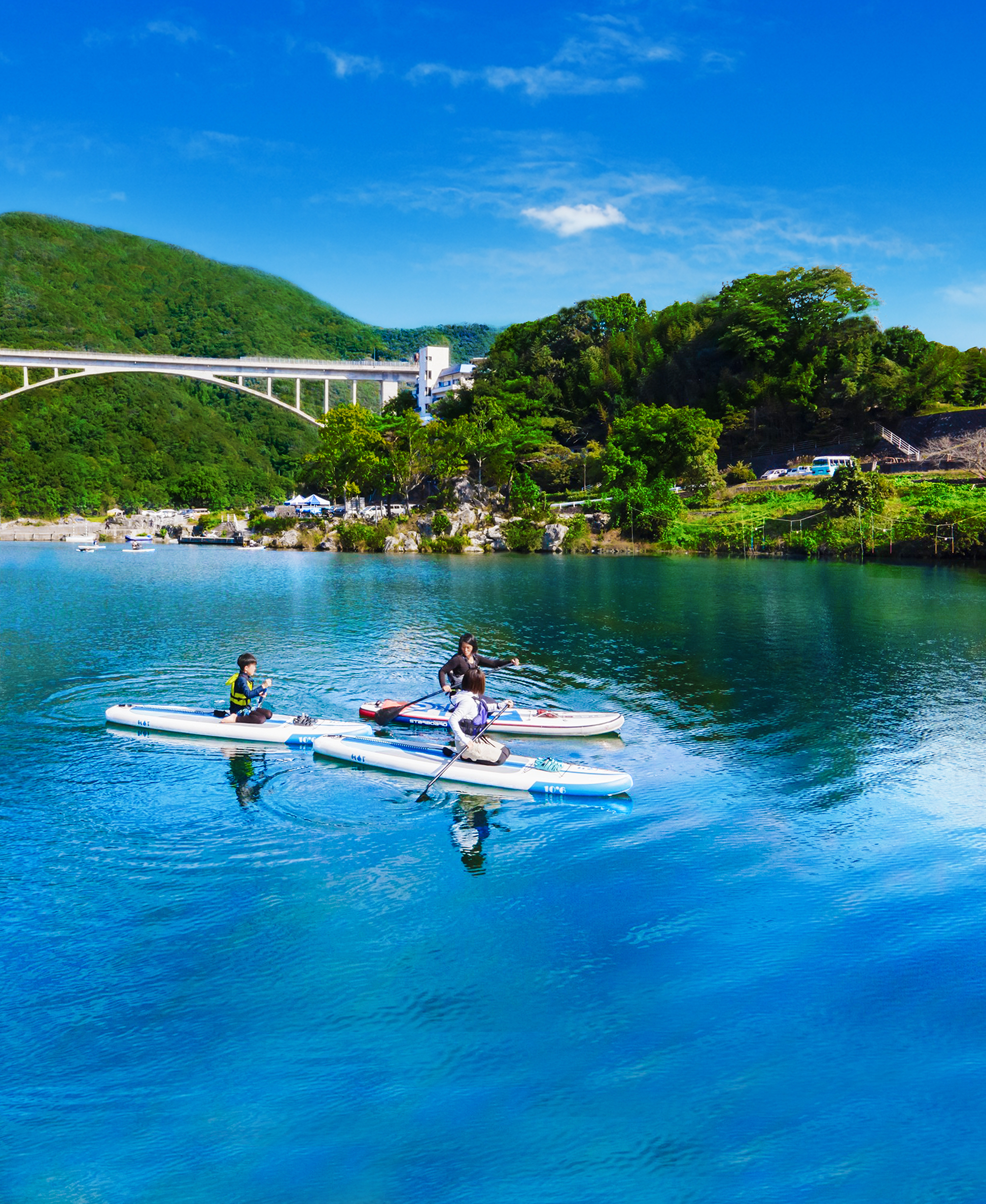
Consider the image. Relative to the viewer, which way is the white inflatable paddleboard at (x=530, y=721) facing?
to the viewer's right

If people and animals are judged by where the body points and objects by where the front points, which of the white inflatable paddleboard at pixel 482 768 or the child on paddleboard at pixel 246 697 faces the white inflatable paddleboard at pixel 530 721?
the child on paddleboard

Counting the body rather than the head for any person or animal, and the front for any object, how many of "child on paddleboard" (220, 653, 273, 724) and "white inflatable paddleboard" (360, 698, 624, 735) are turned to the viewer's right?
2

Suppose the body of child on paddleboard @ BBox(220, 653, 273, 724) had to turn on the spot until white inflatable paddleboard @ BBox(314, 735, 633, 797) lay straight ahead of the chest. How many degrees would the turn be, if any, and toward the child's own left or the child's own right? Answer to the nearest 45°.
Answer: approximately 45° to the child's own right

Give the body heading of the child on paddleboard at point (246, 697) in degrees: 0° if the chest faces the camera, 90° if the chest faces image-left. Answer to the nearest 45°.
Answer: approximately 270°

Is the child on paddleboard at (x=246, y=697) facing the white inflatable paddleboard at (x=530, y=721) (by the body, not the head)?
yes

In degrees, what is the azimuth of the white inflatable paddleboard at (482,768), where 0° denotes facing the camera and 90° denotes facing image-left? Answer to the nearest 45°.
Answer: approximately 315°

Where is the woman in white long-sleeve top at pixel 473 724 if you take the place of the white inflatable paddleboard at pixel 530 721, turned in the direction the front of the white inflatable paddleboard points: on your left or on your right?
on your right
